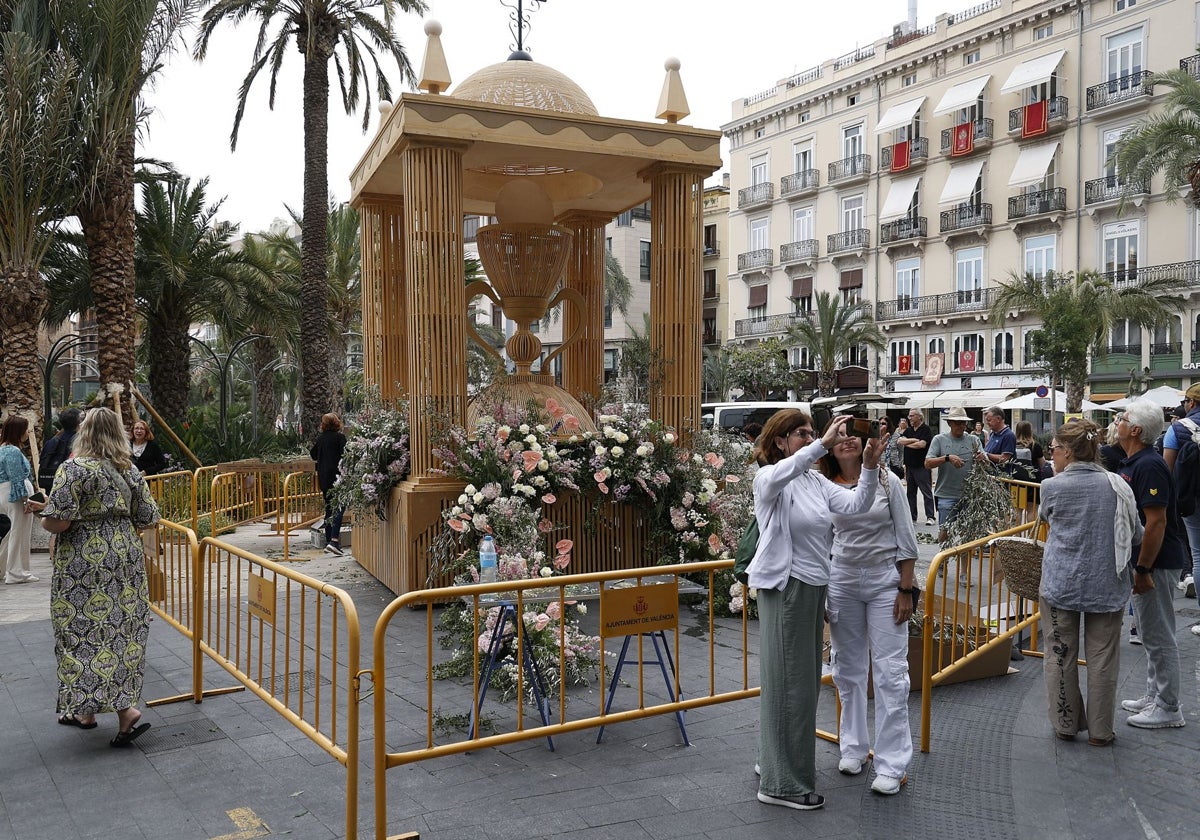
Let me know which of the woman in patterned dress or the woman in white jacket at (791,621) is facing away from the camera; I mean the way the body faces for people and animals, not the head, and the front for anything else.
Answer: the woman in patterned dress

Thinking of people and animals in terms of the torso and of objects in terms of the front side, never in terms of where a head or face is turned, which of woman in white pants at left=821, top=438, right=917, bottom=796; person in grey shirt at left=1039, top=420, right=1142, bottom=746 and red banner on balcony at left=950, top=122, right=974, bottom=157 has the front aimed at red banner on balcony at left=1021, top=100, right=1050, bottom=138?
the person in grey shirt

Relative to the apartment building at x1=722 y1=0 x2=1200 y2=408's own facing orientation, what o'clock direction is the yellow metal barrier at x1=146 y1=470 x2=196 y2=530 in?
The yellow metal barrier is roughly at 11 o'clock from the apartment building.

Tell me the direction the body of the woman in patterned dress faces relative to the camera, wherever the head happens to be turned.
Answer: away from the camera
